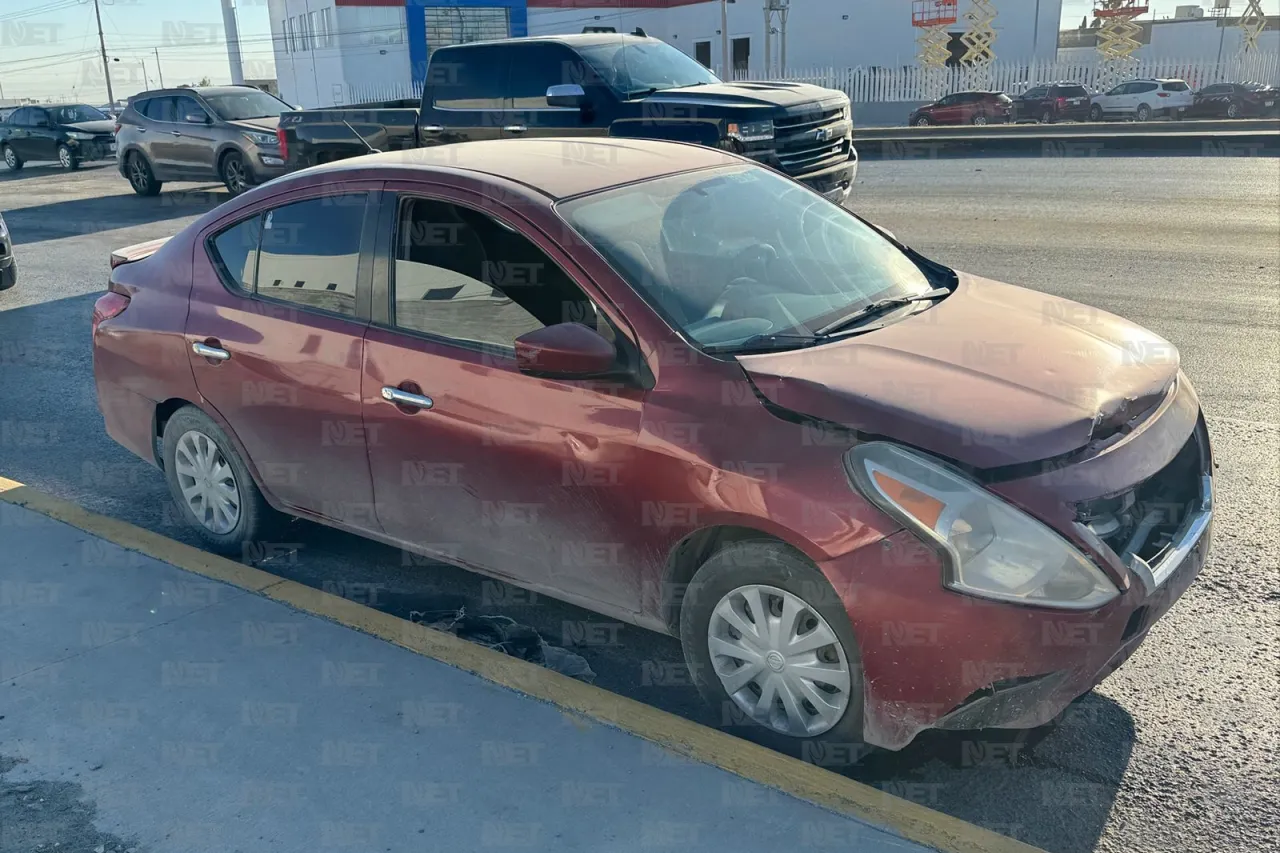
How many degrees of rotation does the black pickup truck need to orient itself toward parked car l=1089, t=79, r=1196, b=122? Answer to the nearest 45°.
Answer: approximately 90° to its left

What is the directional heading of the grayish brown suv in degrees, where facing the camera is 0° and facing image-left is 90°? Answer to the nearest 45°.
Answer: approximately 315°

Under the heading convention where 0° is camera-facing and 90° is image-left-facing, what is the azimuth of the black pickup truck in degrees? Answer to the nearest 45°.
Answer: approximately 315°

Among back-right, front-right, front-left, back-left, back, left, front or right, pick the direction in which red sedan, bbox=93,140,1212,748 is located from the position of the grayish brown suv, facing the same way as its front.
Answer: front-right

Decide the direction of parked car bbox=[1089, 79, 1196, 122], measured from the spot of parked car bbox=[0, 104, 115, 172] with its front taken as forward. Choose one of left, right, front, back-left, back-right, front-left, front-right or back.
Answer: front-left

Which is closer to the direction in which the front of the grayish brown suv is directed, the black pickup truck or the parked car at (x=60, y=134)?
the black pickup truck

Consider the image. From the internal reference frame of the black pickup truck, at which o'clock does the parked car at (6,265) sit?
The parked car is roughly at 4 o'clock from the black pickup truck.

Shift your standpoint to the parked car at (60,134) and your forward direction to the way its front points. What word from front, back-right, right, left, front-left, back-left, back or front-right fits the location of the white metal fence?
front-left

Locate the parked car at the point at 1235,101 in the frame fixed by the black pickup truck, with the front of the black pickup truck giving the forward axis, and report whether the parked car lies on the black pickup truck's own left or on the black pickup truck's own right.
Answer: on the black pickup truck's own left

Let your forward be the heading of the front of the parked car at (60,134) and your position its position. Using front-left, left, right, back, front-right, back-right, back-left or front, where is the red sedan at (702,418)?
front-right

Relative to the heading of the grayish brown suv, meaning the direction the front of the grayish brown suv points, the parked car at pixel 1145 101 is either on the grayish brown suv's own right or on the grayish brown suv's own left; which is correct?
on the grayish brown suv's own left

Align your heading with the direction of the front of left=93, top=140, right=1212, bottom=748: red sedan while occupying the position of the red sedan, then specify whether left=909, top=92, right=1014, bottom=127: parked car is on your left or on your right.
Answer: on your left
